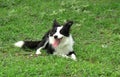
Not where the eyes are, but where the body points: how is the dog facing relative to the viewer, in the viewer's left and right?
facing the viewer and to the right of the viewer
